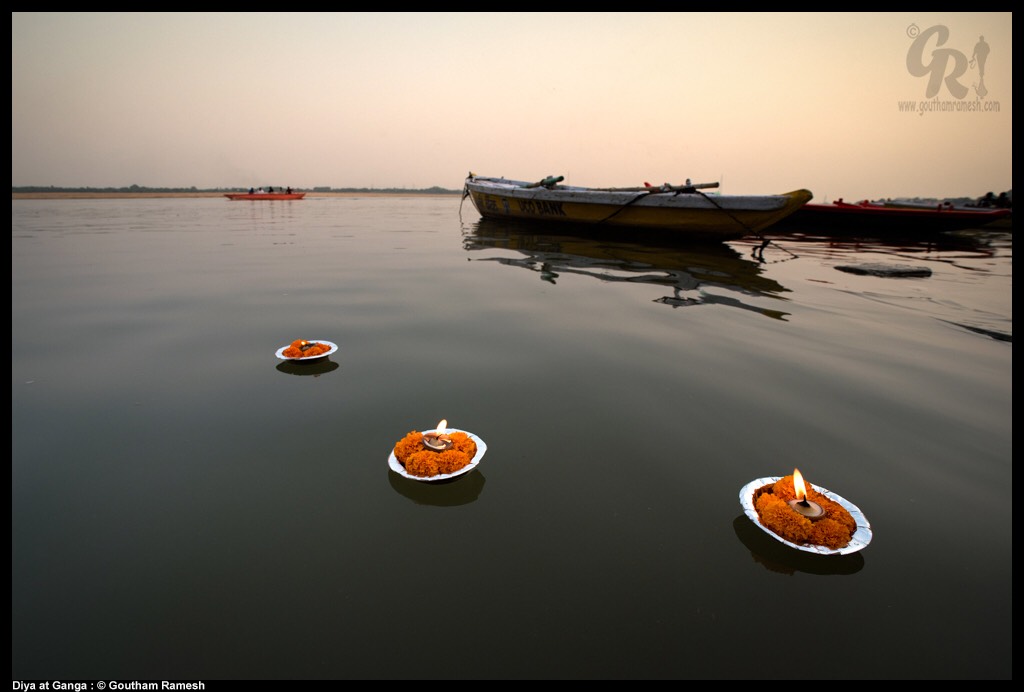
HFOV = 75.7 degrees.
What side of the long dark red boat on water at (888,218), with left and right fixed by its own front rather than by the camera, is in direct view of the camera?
right

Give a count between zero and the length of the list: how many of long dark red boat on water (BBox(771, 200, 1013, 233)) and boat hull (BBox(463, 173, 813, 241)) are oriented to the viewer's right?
2

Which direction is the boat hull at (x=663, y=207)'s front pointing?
to the viewer's right

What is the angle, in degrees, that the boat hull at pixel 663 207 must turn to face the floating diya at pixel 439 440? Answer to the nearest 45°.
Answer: approximately 90° to its right

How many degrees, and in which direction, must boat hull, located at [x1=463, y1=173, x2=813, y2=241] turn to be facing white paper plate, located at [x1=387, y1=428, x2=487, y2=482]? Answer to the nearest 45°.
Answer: approximately 90° to its right

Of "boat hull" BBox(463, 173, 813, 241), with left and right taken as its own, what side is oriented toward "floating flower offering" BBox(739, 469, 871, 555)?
right

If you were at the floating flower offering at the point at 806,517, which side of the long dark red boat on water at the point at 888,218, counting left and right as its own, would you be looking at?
right
